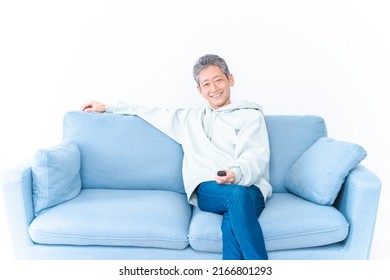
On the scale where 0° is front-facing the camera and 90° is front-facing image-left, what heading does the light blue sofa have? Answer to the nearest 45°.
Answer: approximately 0°
